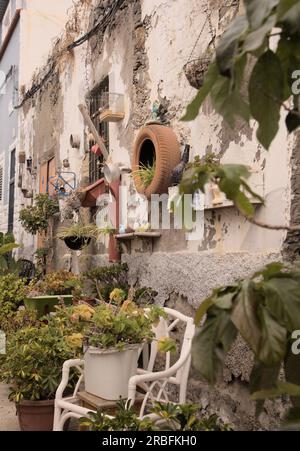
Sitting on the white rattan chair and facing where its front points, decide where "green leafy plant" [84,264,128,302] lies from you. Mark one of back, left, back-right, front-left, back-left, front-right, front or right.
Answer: back-right

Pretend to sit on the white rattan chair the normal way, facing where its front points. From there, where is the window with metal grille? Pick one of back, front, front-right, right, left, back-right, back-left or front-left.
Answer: back-right

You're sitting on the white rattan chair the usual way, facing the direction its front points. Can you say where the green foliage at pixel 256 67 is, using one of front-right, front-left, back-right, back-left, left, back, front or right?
front-left

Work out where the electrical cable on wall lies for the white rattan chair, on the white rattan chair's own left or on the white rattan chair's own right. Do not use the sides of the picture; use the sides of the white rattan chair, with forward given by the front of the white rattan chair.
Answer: on the white rattan chair's own right

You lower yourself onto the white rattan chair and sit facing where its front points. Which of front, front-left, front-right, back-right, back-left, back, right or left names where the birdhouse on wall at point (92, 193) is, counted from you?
back-right

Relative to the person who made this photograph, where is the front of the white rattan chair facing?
facing the viewer and to the left of the viewer

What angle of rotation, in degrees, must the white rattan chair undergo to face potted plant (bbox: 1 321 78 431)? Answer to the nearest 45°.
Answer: approximately 90° to its right

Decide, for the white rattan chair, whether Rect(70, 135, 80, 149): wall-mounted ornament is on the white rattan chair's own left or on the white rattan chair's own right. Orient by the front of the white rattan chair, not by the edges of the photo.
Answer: on the white rattan chair's own right

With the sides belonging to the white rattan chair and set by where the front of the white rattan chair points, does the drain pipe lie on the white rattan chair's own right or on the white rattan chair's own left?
on the white rattan chair's own right
